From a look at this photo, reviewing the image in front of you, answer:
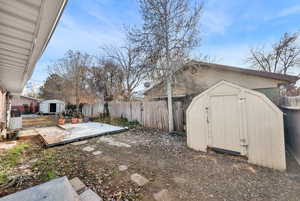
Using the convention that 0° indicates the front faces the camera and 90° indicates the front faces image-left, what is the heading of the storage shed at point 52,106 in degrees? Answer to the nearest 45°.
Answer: approximately 0°

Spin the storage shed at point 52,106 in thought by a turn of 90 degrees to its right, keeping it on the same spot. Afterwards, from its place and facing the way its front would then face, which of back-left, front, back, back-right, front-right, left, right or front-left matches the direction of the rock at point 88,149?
left

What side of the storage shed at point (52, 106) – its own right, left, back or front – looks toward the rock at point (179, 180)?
front

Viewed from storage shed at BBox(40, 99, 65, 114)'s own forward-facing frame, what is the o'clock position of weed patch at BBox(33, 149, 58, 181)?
The weed patch is roughly at 12 o'clock from the storage shed.

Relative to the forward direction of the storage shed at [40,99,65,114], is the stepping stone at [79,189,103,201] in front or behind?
in front

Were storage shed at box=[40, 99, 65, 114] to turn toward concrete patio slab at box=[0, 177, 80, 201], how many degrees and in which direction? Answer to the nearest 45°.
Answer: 0° — it already faces it

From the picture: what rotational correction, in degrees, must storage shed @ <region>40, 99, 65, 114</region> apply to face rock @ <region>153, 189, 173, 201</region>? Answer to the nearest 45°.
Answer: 0° — it already faces it

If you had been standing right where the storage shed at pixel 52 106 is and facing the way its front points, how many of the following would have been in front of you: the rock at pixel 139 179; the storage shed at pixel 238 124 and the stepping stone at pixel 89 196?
3

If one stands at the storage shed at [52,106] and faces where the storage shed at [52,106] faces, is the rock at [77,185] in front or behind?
in front
